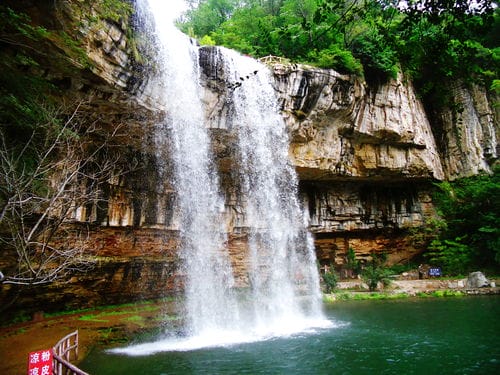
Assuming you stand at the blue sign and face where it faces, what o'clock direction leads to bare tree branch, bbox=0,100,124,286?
The bare tree branch is roughly at 1 o'clock from the blue sign.

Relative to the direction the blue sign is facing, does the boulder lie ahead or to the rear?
ahead

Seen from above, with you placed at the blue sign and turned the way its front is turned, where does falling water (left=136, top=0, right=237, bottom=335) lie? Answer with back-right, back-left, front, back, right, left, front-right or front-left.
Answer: front-right

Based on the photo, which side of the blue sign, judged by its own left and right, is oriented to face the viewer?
front

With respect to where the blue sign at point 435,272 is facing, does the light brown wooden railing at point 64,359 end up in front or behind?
in front

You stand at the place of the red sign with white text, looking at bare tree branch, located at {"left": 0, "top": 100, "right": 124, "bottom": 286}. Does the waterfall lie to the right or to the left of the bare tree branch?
right

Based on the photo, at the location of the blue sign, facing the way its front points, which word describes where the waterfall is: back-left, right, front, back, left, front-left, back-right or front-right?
front-right
